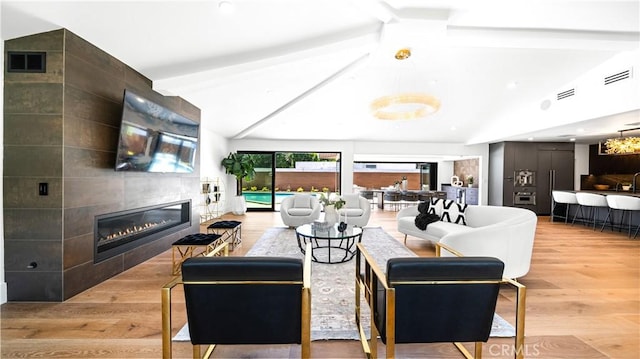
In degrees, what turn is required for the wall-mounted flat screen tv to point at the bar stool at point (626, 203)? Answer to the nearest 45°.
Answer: approximately 45° to its left

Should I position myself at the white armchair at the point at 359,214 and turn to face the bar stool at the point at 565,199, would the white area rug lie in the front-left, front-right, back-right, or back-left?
back-right

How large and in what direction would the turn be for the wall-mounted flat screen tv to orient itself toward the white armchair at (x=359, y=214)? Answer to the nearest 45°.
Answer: approximately 45° to its left

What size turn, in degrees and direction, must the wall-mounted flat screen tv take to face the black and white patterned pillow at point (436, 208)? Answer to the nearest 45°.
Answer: approximately 45° to its left

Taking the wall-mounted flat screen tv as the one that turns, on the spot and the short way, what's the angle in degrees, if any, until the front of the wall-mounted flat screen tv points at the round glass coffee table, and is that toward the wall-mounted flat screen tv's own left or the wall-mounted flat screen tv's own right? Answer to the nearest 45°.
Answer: approximately 45° to the wall-mounted flat screen tv's own left

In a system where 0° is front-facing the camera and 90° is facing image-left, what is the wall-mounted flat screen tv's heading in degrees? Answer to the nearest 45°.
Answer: approximately 315°

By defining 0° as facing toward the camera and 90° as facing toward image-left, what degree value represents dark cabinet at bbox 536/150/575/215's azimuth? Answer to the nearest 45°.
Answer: approximately 0°
